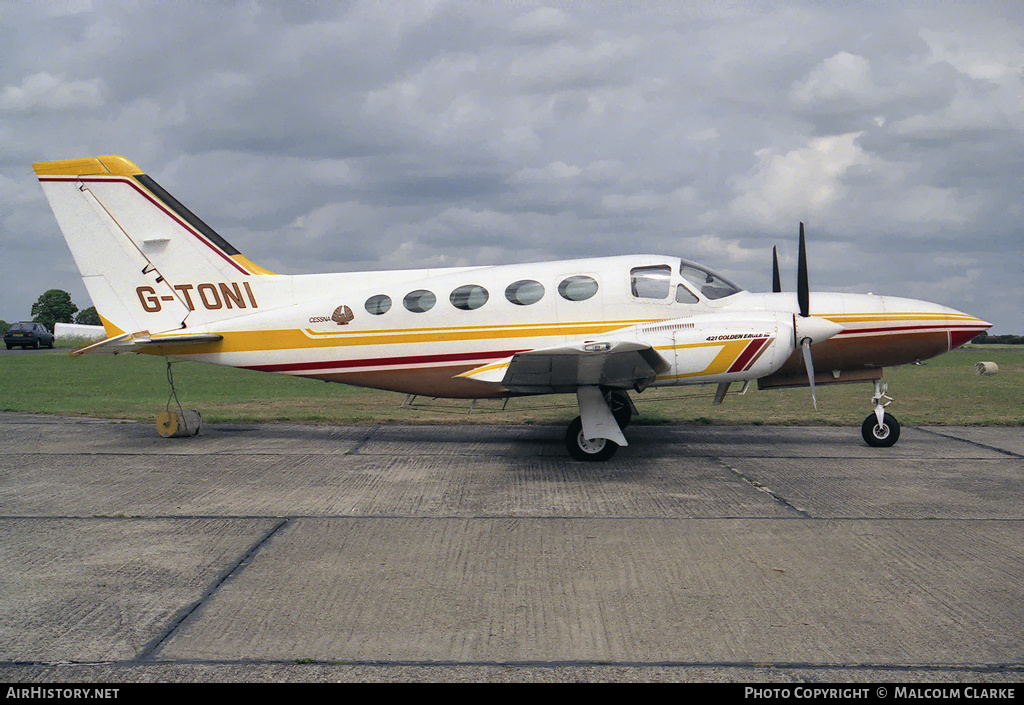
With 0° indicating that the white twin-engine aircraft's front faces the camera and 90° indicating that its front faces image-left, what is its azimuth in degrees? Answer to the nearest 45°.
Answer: approximately 270°
